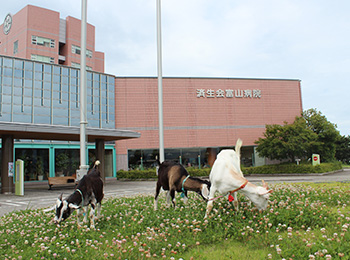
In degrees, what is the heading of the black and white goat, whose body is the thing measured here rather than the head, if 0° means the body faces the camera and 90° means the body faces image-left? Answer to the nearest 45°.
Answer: approximately 45°

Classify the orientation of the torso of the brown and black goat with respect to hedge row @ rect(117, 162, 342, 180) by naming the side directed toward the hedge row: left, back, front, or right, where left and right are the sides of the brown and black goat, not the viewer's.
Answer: left

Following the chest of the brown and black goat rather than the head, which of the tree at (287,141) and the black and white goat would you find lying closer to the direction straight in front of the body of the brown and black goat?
the tree

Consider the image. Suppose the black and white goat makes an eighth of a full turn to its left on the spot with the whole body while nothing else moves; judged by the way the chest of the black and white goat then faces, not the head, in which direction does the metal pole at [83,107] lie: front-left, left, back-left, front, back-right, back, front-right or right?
back

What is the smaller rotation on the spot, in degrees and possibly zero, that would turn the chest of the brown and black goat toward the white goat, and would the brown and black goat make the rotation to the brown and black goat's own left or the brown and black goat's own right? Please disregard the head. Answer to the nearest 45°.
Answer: approximately 45° to the brown and black goat's own right

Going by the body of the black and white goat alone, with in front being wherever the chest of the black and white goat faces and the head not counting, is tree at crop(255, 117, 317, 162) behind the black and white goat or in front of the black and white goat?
behind

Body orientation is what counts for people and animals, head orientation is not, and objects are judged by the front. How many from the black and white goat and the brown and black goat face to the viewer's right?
1

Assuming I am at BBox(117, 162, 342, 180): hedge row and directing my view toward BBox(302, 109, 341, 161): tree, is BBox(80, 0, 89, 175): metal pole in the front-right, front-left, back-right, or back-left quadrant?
back-right

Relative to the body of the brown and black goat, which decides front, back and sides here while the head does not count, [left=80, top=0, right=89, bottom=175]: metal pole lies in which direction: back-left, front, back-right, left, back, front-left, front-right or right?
back-left

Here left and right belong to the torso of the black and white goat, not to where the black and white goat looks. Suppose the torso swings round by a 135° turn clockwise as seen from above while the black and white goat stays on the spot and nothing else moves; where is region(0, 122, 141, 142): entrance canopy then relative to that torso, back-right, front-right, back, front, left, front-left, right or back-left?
front

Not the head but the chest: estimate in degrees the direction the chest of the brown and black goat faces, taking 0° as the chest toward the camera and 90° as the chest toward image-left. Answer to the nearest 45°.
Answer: approximately 270°

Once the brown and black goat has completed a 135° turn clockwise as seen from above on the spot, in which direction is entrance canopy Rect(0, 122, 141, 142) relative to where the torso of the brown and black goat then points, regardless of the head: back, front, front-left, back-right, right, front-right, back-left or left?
right

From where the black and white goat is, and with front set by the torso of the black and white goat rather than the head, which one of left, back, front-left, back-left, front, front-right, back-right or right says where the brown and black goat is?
back-left

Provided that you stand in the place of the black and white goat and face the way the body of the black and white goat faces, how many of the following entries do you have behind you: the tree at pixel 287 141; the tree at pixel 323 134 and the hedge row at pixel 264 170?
3

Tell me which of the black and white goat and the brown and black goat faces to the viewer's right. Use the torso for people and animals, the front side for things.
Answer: the brown and black goat
